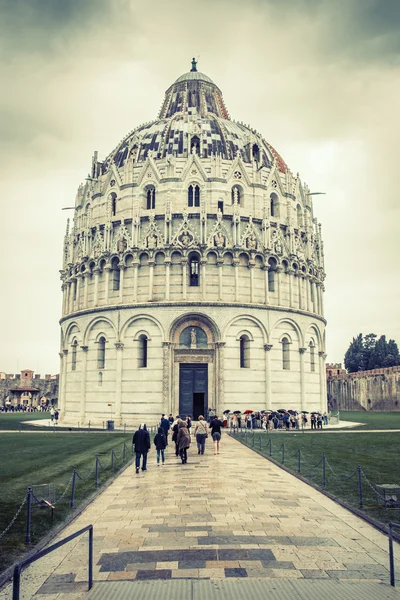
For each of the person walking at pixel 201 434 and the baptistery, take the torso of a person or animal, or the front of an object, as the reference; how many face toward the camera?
1

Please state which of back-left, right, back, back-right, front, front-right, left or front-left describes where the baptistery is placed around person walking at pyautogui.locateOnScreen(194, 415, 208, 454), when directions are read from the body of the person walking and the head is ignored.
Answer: front

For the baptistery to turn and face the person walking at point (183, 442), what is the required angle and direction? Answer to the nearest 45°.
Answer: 0° — it already faces them

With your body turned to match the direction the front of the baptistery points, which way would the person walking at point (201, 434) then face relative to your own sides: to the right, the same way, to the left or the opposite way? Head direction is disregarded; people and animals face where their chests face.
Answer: the opposite way

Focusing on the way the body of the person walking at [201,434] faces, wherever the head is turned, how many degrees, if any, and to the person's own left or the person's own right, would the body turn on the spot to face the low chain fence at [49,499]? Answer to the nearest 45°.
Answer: approximately 180°

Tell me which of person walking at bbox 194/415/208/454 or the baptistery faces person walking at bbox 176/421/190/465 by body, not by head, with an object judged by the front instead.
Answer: the baptistery

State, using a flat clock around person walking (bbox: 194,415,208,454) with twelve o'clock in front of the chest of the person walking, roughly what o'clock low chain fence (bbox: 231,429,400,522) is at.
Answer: The low chain fence is roughly at 5 o'clock from the person walking.

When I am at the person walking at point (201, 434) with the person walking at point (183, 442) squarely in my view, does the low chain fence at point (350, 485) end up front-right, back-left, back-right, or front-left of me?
front-left

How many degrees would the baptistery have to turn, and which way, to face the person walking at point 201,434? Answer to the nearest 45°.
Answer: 0° — it already faces them

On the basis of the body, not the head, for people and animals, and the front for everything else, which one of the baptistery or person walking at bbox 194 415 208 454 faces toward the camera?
the baptistery

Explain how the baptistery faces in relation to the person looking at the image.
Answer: facing the viewer

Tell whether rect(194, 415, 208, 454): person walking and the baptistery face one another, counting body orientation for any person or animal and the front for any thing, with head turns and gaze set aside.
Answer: yes

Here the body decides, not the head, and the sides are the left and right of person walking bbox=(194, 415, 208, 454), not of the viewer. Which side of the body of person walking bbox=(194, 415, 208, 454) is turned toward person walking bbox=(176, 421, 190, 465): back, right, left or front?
back
